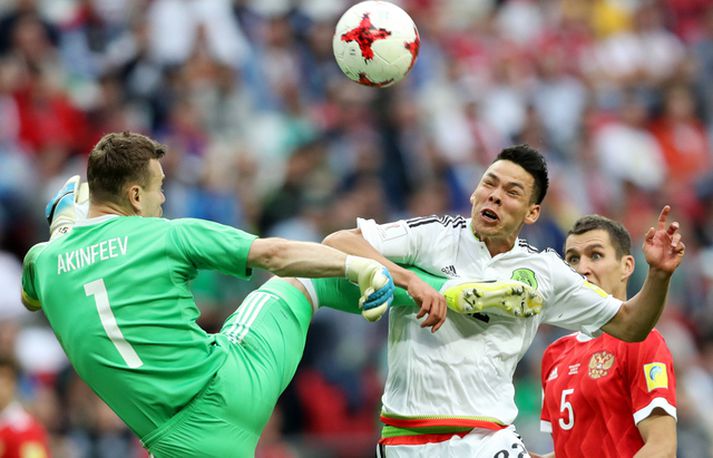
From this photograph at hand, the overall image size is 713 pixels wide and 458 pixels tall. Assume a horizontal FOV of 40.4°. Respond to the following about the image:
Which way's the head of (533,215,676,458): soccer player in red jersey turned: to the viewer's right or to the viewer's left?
to the viewer's left

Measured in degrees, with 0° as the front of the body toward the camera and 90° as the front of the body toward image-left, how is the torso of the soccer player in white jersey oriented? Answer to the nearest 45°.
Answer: approximately 0°

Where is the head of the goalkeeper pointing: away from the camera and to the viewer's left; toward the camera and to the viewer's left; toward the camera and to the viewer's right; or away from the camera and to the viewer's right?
away from the camera and to the viewer's right

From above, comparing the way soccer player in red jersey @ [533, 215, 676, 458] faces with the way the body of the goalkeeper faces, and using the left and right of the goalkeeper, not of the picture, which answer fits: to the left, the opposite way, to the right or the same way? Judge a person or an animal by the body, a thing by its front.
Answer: the opposite way

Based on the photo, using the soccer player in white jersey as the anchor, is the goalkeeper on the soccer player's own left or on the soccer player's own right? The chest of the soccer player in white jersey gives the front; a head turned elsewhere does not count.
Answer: on the soccer player's own right

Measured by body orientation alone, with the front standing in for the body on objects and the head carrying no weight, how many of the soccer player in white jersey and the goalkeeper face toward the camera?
1

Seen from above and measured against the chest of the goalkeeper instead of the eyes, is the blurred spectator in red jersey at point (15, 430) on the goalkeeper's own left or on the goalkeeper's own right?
on the goalkeeper's own left

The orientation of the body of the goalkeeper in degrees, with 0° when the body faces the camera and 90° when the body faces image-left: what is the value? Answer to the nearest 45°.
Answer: approximately 225°

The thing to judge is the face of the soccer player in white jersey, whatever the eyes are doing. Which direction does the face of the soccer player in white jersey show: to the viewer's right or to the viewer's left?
to the viewer's left
